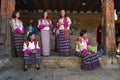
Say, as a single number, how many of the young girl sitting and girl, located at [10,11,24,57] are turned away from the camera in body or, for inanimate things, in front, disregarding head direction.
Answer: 0

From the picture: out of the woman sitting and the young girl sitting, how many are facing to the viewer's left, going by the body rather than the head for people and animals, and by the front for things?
0

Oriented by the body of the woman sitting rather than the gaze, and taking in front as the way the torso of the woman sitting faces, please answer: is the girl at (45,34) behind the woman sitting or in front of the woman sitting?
behind

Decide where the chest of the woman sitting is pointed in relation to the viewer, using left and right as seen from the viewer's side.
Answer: facing the viewer and to the right of the viewer

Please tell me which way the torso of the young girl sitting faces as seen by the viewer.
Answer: toward the camera

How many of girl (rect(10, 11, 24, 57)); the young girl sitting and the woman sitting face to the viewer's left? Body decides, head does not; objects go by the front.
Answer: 0

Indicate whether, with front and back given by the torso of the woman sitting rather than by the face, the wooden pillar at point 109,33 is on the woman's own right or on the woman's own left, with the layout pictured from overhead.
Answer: on the woman's own left

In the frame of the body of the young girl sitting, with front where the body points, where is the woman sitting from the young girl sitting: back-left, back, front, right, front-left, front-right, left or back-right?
left
